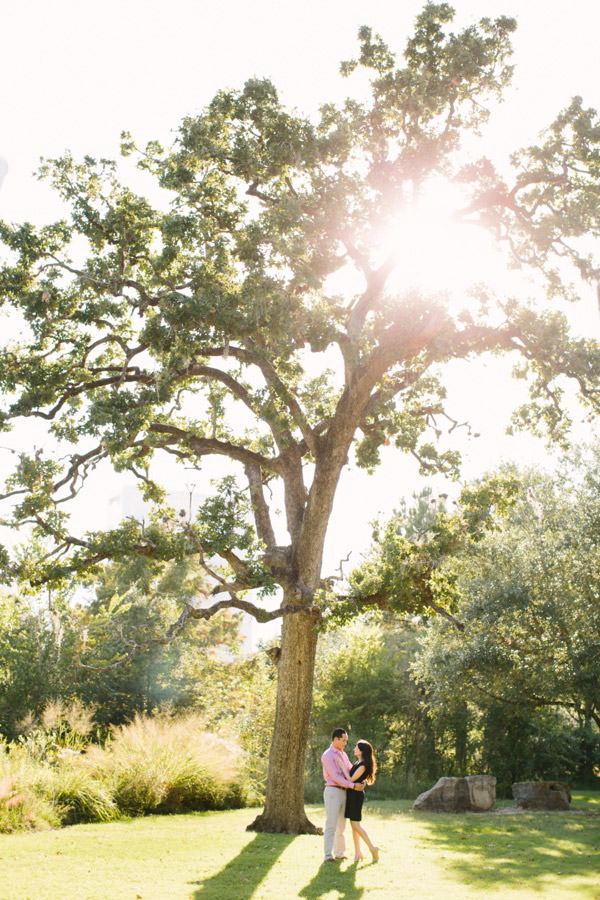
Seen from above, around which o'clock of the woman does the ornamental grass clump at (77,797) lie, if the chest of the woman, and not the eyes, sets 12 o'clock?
The ornamental grass clump is roughly at 1 o'clock from the woman.

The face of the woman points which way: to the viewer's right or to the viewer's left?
to the viewer's left

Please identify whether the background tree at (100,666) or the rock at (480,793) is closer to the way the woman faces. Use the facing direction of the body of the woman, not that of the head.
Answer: the background tree

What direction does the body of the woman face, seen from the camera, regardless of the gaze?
to the viewer's left

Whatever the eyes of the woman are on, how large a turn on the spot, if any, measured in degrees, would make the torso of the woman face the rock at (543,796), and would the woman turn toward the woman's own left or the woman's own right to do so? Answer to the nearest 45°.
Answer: approximately 135° to the woman's own right

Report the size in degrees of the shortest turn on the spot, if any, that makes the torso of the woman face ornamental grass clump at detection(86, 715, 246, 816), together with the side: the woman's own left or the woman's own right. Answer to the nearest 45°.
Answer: approximately 45° to the woman's own right

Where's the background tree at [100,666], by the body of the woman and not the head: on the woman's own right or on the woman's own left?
on the woman's own right

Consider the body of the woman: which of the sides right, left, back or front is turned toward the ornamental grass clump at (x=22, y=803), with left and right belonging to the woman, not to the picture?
front

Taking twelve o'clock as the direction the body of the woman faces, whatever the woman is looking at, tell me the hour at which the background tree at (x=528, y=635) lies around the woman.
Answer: The background tree is roughly at 4 o'clock from the woman.
